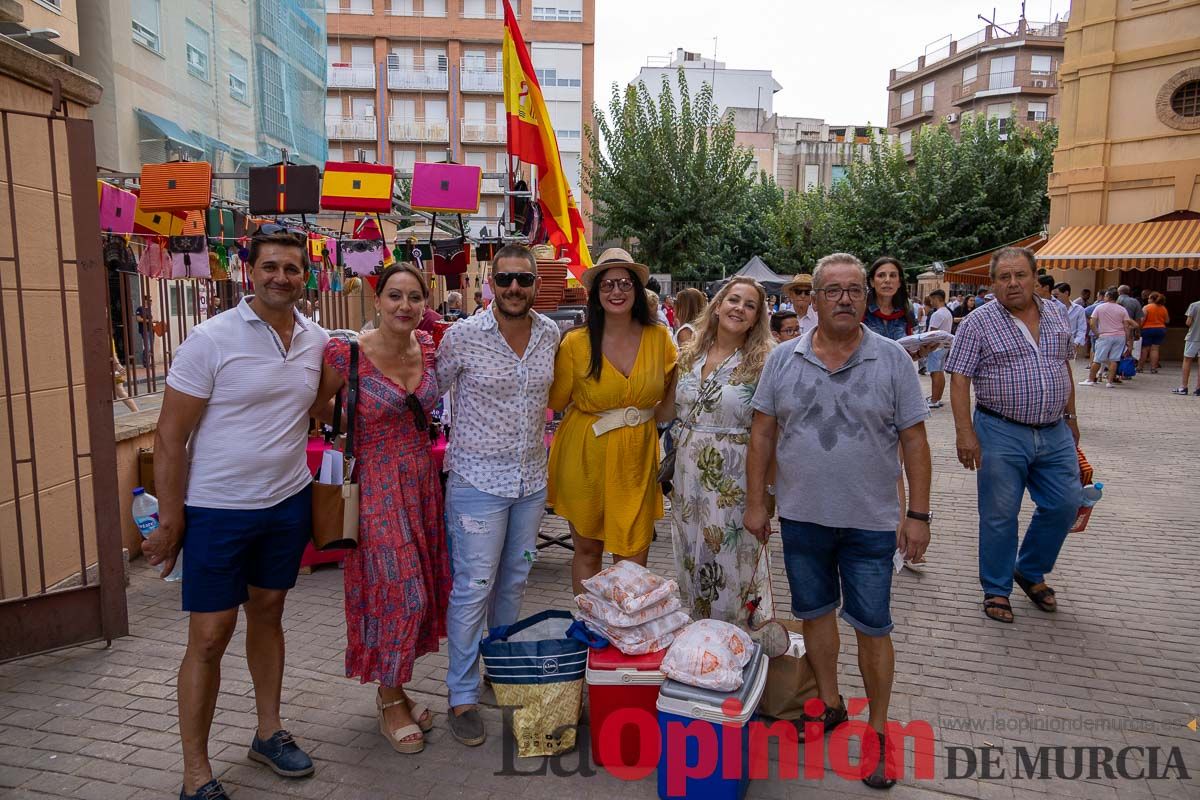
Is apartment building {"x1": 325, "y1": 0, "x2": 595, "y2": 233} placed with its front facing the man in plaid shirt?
yes

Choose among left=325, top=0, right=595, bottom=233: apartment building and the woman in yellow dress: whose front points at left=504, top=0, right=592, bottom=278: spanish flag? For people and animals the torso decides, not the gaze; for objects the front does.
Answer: the apartment building

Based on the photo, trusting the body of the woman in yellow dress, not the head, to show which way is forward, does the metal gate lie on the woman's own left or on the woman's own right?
on the woman's own right

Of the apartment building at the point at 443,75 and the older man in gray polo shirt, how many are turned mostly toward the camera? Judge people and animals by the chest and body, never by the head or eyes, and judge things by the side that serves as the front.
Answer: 2

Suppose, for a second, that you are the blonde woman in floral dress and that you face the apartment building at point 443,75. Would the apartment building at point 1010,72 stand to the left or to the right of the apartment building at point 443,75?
right

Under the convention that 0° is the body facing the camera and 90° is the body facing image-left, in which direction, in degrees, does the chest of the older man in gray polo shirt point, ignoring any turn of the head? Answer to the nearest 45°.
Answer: approximately 0°
